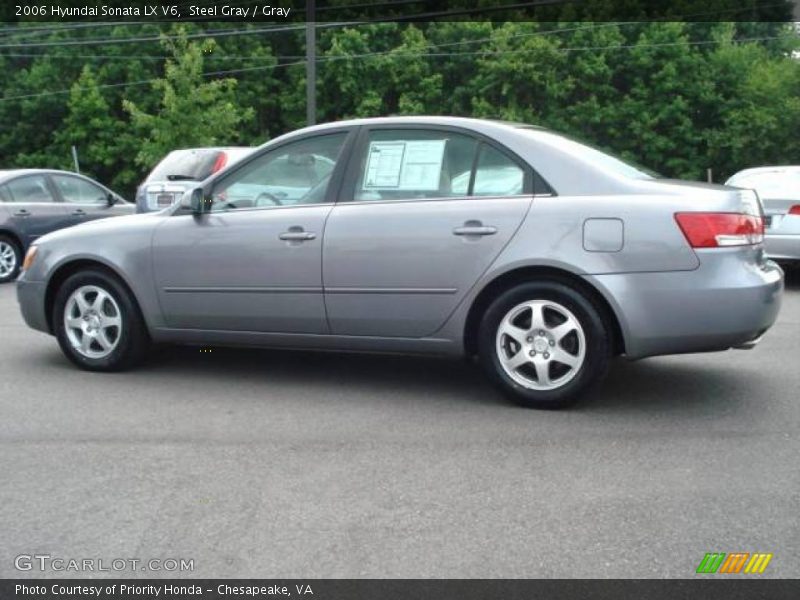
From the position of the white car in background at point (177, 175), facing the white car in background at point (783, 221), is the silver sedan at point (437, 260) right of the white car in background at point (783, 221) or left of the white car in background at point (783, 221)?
right

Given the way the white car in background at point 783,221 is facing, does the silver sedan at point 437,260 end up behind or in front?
behind

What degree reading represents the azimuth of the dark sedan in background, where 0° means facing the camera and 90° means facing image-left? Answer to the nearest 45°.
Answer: approximately 270°

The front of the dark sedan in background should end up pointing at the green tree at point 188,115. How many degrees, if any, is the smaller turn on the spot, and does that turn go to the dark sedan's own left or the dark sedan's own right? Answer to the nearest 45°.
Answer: approximately 90° to the dark sedan's own left

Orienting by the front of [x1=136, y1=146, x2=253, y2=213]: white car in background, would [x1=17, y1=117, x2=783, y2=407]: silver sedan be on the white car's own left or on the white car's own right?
on the white car's own right

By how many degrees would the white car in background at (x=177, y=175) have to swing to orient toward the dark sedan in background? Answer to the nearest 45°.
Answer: approximately 135° to its left

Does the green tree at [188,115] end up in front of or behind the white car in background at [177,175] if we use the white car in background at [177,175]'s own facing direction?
in front

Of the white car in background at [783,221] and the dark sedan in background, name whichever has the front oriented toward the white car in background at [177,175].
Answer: the dark sedan in background

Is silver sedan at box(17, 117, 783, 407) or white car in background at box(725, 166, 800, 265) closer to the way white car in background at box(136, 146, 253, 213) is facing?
the white car in background

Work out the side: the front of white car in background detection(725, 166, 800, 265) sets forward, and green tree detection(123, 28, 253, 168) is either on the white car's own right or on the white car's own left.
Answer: on the white car's own left

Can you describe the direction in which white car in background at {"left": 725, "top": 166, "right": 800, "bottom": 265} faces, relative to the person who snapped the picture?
facing away from the viewer and to the right of the viewer

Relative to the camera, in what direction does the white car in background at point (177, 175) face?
facing away from the viewer and to the right of the viewer
